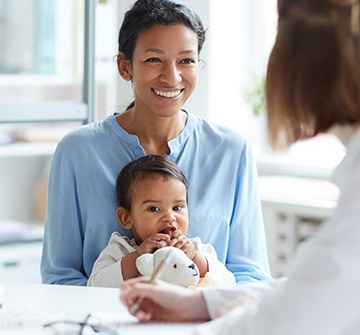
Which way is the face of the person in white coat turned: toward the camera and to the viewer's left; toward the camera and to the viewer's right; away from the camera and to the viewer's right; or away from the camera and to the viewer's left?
away from the camera and to the viewer's left

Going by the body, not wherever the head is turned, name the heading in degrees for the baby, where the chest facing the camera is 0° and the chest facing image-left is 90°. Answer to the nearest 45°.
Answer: approximately 0°

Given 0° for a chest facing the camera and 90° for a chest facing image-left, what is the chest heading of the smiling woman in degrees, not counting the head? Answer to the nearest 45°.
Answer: approximately 0°

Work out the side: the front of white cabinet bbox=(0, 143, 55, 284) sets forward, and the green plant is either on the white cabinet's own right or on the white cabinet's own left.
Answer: on the white cabinet's own left

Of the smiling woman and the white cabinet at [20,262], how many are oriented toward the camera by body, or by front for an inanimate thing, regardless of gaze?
2

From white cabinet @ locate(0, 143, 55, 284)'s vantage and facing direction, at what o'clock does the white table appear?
The white table is roughly at 12 o'clock from the white cabinet.
